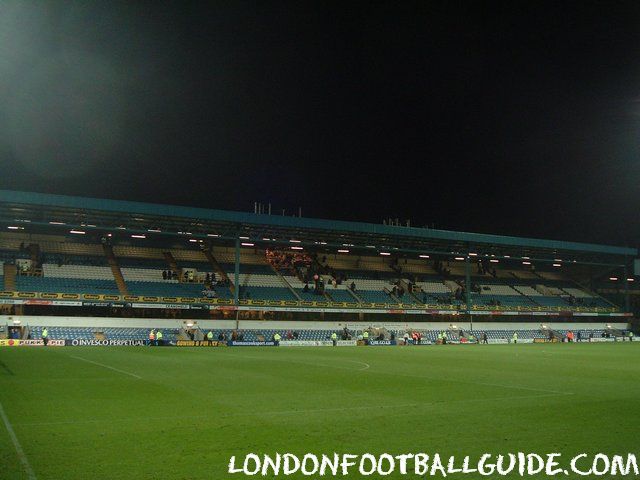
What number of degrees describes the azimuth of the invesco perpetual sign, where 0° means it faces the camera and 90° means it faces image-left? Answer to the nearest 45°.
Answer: approximately 0°
